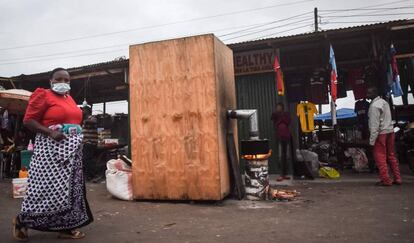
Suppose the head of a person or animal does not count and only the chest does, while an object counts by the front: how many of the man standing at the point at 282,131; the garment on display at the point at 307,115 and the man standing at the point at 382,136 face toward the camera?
2

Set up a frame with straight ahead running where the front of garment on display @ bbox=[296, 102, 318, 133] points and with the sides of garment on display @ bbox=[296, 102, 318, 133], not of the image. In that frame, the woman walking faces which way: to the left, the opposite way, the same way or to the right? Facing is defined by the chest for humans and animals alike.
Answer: to the left

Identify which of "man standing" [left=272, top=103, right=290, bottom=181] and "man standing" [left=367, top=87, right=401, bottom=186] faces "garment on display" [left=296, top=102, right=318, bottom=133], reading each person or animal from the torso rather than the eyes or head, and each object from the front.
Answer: "man standing" [left=367, top=87, right=401, bottom=186]

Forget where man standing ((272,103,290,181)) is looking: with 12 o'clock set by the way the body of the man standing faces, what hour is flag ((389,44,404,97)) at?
The flag is roughly at 9 o'clock from the man standing.

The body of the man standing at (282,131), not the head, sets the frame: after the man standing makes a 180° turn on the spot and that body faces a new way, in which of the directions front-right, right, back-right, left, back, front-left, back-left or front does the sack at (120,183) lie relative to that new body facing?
back-left

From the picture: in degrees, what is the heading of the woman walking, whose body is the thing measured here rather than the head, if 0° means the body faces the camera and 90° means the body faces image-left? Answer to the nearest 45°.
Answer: approximately 315°

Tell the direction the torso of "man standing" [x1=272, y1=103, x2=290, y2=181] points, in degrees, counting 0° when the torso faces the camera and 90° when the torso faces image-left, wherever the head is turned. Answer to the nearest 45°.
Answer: approximately 0°

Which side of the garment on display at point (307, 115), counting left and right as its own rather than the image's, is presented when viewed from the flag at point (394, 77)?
left

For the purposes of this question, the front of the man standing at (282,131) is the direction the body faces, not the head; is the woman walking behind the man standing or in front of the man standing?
in front
